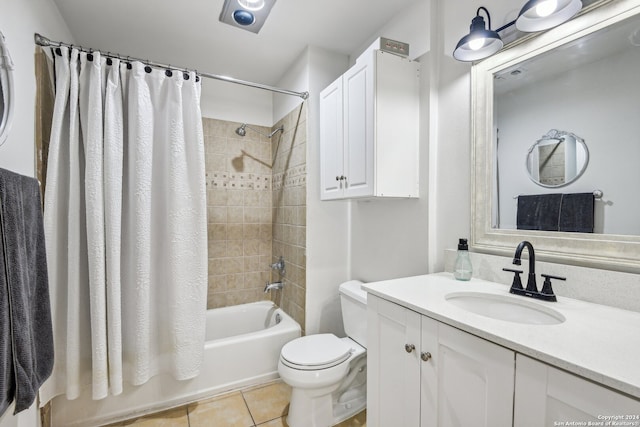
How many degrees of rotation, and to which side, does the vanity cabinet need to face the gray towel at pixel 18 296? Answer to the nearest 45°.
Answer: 0° — it already faces it

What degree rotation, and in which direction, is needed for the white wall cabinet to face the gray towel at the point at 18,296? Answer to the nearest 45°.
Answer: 0° — it already faces it

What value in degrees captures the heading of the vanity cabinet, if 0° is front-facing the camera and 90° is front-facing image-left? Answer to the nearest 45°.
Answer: approximately 45°

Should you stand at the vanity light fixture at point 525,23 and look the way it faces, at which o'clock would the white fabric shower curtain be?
The white fabric shower curtain is roughly at 1 o'clock from the vanity light fixture.
